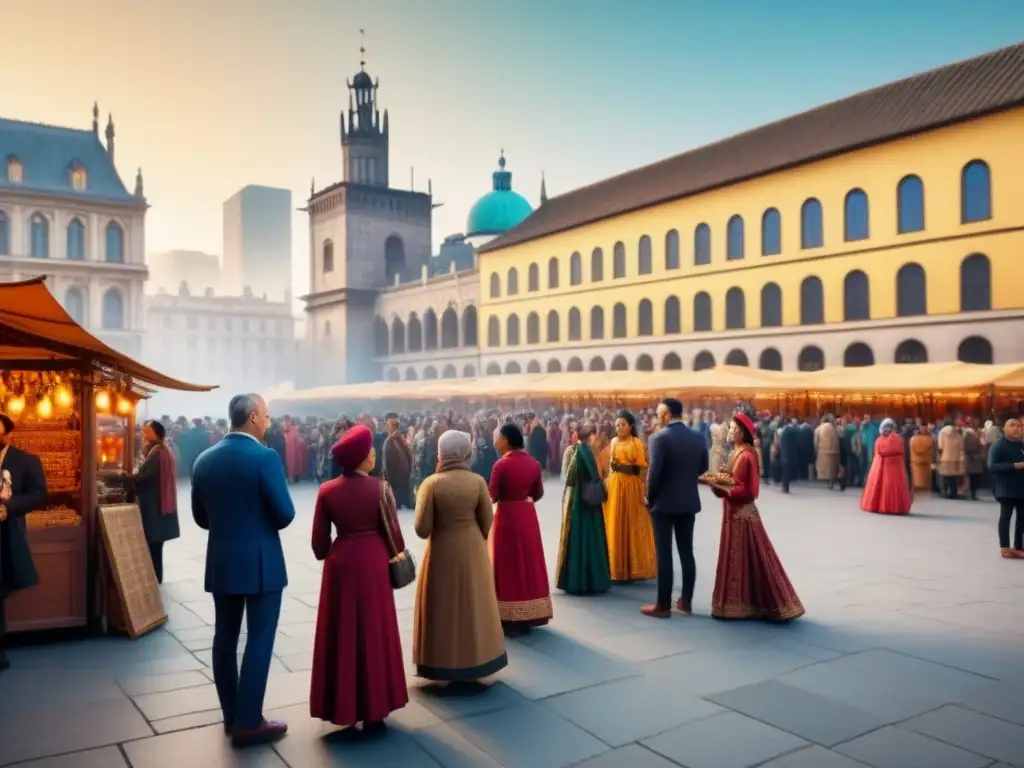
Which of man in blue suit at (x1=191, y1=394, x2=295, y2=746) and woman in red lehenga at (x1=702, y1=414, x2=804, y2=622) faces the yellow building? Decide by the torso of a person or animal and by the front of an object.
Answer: the man in blue suit

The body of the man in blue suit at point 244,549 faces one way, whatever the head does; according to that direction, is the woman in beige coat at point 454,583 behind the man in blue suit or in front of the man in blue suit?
in front

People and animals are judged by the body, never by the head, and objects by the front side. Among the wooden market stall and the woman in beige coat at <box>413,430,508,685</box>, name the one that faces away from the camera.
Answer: the woman in beige coat

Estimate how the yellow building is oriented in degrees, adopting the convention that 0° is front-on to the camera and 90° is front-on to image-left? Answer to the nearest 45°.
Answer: approximately 45°

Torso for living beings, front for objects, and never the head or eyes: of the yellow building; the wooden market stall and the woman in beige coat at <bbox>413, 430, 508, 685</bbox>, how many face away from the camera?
1

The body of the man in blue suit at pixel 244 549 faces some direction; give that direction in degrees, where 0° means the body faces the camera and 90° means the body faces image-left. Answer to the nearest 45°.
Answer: approximately 225°

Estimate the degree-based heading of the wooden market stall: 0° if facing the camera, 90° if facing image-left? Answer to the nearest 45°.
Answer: approximately 315°

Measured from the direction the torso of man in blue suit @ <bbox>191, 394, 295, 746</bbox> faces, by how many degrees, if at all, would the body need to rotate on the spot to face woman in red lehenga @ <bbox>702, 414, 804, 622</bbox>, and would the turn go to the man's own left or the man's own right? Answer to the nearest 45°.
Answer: approximately 45° to the man's own right

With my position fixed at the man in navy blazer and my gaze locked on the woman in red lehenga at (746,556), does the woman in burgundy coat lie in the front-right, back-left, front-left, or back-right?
back-right

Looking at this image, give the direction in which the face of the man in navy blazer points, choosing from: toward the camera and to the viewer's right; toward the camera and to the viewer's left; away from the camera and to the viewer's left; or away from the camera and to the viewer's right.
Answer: away from the camera and to the viewer's left

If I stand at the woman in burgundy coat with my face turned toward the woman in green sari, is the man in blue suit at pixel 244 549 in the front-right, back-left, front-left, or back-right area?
back-left

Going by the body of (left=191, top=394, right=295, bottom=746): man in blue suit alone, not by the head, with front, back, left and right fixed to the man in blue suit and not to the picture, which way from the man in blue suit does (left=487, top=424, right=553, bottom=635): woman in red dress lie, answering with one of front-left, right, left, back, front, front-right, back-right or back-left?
front

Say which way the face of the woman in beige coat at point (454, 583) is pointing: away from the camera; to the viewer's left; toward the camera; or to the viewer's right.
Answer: away from the camera

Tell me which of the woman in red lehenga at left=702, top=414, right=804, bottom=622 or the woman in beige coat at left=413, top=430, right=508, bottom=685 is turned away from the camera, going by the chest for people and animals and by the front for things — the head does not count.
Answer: the woman in beige coat

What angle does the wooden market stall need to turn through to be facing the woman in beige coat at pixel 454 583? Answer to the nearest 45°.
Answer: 0° — it already faces them

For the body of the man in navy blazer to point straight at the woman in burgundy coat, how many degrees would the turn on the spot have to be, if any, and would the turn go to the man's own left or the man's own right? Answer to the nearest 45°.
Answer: approximately 90° to the man's own left

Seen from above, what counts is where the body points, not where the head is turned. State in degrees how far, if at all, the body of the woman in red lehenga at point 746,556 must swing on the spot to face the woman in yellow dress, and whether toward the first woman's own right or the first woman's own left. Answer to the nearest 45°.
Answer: approximately 45° to the first woman's own right

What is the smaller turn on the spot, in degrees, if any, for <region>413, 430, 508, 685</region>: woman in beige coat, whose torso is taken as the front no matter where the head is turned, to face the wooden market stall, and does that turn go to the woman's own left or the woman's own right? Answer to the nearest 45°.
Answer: approximately 45° to the woman's own left

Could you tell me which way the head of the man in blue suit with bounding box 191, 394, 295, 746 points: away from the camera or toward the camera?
away from the camera

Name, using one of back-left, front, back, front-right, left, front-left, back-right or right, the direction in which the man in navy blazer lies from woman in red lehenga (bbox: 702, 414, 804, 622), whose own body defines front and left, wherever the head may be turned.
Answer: front

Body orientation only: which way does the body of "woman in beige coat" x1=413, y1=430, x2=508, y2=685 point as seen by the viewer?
away from the camera
